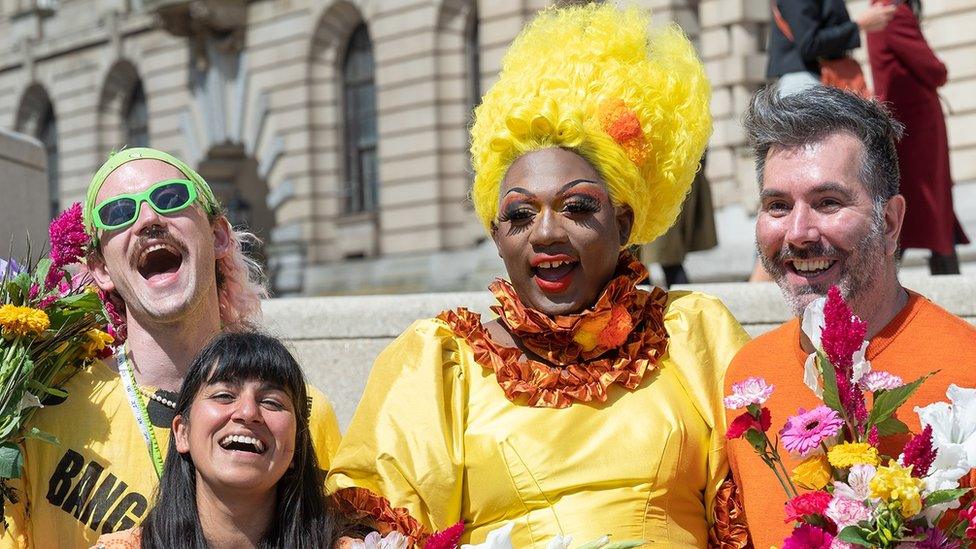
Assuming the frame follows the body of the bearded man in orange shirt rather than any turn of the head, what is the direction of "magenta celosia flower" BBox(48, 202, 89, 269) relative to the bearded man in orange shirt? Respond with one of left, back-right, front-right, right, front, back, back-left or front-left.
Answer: front-right

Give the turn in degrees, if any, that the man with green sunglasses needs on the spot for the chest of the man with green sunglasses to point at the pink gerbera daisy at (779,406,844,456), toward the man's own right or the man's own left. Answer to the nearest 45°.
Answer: approximately 45° to the man's own left

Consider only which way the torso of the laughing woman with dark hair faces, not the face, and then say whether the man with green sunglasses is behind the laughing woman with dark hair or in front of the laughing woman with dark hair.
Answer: behind

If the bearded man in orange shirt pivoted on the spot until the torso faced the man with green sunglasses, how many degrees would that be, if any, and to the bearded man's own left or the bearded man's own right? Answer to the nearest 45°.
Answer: approximately 45° to the bearded man's own right

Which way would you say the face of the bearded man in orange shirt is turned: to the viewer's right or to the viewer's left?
to the viewer's left

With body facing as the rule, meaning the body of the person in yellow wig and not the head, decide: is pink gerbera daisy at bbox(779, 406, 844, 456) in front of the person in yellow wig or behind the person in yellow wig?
in front

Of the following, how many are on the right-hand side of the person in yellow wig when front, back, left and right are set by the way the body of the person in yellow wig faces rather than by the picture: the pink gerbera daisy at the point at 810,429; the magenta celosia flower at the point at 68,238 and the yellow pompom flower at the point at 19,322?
2

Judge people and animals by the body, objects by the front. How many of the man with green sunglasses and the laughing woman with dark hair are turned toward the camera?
2

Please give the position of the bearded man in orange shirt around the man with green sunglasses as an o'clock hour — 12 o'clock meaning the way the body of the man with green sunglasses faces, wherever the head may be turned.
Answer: The bearded man in orange shirt is roughly at 10 o'clock from the man with green sunglasses.

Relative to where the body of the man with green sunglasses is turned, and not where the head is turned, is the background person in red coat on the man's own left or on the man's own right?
on the man's own left

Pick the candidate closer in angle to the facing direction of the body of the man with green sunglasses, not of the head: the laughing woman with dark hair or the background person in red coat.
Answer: the laughing woman with dark hair

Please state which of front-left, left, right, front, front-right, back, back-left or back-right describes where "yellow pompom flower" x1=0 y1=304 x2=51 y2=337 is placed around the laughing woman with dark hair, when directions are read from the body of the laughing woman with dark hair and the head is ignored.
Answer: back-right

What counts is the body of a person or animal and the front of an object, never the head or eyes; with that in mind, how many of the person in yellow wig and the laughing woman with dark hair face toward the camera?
2
